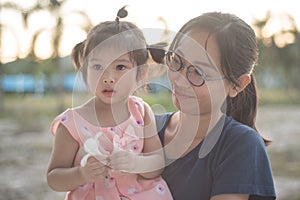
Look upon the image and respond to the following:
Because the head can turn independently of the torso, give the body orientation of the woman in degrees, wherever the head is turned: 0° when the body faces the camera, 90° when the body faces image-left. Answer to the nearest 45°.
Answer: approximately 45°

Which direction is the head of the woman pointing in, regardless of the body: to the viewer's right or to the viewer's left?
to the viewer's left
